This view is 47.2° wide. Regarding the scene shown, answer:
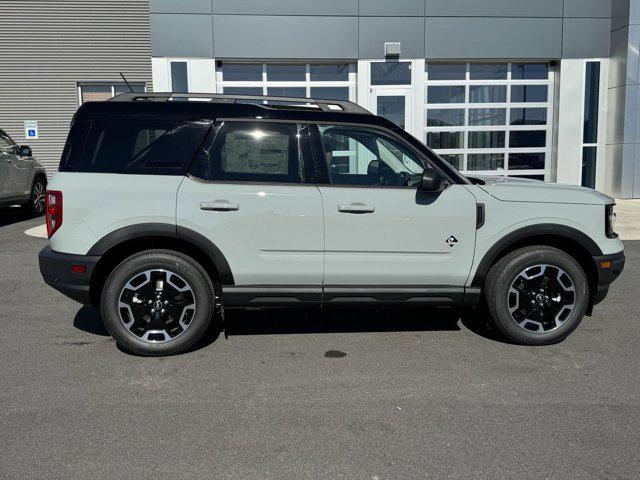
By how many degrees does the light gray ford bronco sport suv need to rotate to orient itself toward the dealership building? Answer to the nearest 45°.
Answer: approximately 90° to its left

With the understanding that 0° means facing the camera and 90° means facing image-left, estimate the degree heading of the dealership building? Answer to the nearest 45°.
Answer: approximately 0°

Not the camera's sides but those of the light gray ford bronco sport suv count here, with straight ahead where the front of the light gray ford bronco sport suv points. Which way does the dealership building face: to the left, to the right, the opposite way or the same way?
to the right

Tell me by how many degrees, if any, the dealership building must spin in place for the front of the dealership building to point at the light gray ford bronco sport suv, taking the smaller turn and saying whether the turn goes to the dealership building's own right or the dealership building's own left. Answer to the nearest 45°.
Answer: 0° — it already faces it

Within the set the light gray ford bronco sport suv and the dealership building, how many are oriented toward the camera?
1

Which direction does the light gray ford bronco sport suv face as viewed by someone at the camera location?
facing to the right of the viewer
